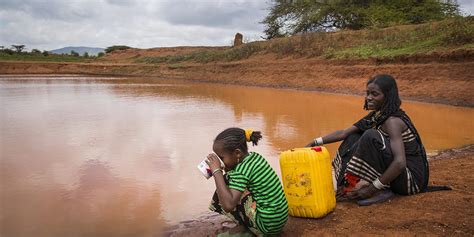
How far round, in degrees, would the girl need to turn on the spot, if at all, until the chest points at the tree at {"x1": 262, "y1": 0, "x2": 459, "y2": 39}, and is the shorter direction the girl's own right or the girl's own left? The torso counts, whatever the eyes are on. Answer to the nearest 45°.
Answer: approximately 90° to the girl's own right

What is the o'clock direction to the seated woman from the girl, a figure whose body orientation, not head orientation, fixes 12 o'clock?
The seated woman is roughly at 5 o'clock from the girl.

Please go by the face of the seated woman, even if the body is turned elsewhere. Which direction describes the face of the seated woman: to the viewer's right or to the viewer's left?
to the viewer's left

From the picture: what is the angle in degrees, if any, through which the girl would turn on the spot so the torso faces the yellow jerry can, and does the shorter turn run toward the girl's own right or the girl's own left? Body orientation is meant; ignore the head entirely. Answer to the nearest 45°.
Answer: approximately 135° to the girl's own right

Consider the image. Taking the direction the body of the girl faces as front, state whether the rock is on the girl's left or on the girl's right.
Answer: on the girl's right

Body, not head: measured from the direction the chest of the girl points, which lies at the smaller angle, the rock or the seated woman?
the rock

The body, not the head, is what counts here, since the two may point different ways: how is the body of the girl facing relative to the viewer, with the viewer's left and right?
facing to the left of the viewer

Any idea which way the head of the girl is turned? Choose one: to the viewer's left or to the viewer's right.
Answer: to the viewer's left
